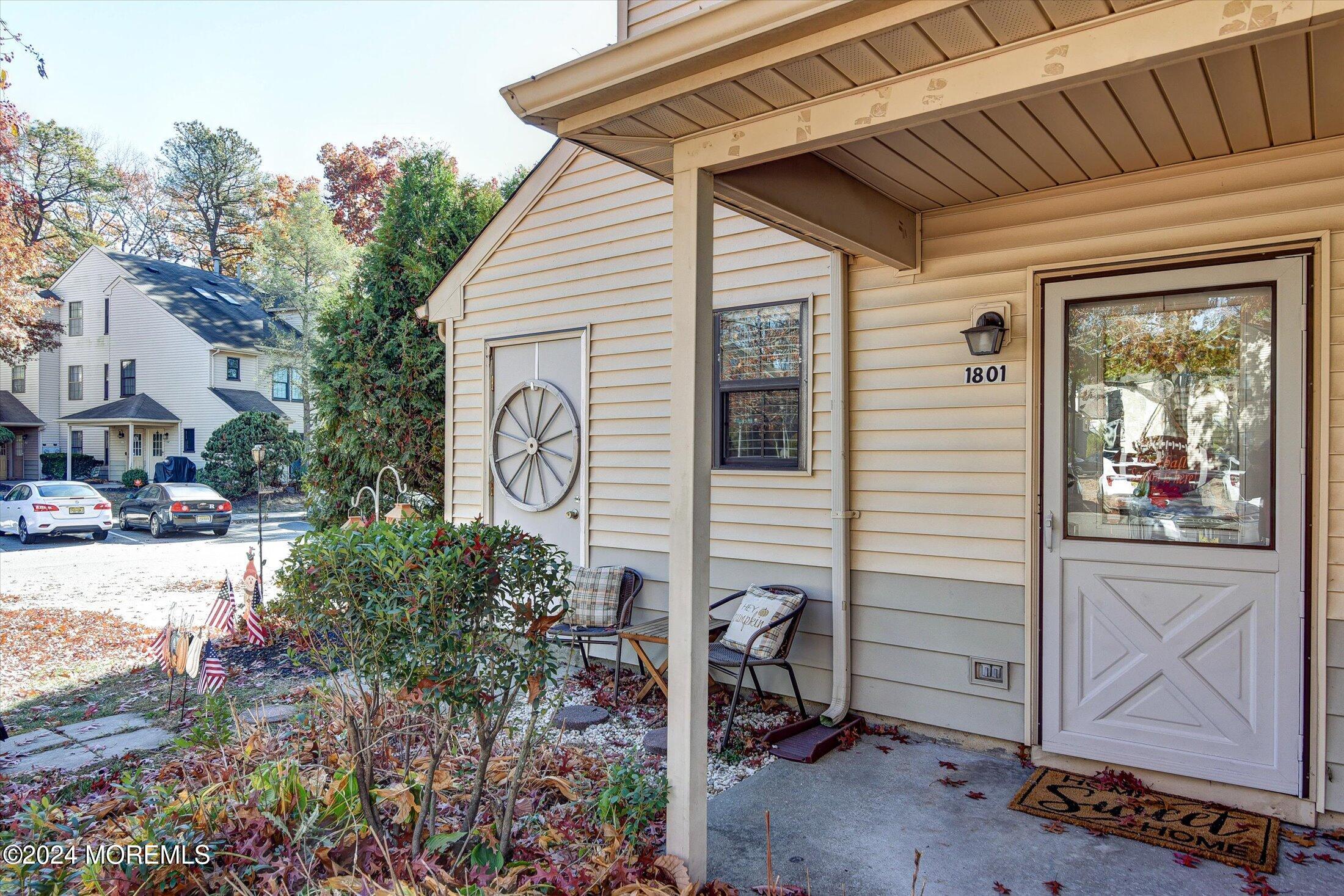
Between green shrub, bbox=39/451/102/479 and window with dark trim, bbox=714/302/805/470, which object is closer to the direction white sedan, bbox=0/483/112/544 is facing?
the green shrub

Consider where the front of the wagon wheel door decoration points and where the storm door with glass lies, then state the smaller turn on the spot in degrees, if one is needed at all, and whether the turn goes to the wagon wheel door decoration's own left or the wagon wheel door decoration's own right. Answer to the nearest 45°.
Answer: approximately 90° to the wagon wheel door decoration's own left

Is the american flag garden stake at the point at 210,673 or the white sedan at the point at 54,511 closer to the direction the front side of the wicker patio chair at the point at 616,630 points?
the american flag garden stake

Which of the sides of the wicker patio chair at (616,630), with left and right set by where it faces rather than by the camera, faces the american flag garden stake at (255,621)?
right

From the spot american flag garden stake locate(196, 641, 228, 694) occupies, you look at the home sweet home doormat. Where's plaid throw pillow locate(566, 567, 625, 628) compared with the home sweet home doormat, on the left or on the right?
left

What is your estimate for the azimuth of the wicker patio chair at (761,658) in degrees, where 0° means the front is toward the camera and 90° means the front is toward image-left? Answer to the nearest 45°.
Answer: approximately 45°

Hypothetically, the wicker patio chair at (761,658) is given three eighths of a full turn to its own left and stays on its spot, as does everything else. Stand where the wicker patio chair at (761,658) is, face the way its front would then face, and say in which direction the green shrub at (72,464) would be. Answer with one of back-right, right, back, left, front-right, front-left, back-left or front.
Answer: back-left

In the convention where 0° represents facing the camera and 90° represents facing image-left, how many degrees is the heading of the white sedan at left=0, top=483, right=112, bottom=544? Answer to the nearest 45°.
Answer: approximately 135°

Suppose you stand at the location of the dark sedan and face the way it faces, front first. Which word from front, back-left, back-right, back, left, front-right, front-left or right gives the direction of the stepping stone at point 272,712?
back-left
